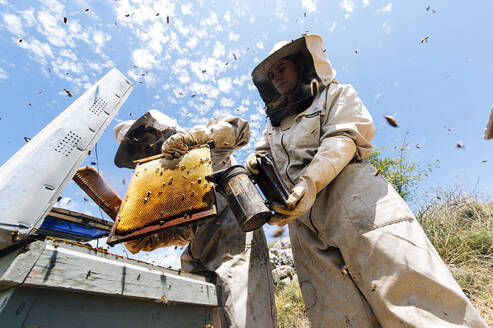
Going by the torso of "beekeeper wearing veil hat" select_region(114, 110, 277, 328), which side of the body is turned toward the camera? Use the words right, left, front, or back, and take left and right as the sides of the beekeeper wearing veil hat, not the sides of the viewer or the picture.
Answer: left

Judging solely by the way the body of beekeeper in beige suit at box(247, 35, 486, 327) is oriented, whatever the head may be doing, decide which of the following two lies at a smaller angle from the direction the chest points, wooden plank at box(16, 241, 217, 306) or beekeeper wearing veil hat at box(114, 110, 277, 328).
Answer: the wooden plank

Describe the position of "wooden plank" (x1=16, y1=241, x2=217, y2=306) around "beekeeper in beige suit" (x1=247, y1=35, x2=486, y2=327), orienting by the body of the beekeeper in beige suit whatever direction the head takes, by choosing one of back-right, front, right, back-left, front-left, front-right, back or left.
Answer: front

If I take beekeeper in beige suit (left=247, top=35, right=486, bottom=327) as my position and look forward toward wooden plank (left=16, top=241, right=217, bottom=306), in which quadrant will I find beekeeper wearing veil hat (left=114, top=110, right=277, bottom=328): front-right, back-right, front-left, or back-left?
front-right

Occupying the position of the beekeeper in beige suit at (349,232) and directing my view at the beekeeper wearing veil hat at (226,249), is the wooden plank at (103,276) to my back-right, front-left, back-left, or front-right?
front-left

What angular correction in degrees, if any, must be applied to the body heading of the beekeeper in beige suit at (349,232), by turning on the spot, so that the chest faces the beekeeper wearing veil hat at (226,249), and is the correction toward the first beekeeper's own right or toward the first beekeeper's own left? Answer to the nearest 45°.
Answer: approximately 45° to the first beekeeper's own right

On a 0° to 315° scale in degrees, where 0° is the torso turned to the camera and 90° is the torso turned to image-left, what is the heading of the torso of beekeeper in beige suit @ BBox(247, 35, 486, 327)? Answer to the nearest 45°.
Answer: approximately 45°
